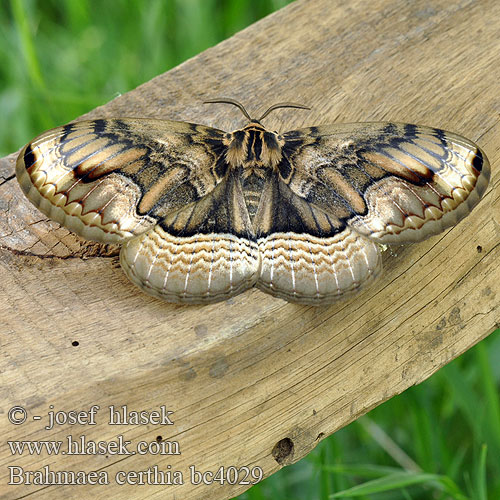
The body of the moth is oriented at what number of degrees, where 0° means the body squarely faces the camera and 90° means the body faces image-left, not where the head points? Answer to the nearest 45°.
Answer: approximately 180°
